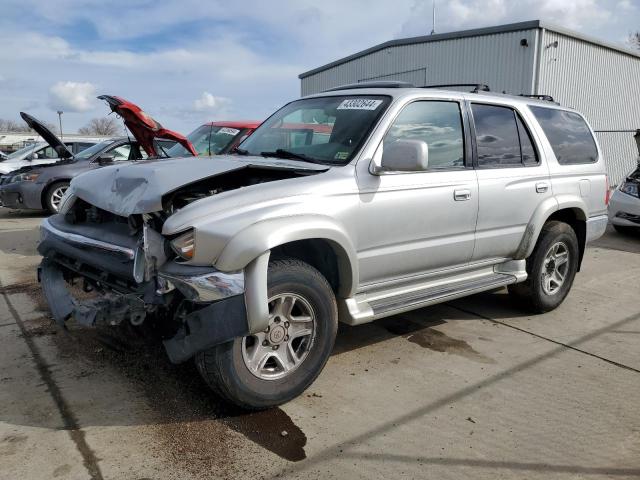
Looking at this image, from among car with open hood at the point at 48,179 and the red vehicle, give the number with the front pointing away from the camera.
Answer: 0

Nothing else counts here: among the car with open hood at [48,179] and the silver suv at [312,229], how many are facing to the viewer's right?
0

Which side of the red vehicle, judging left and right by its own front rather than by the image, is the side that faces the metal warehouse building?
back

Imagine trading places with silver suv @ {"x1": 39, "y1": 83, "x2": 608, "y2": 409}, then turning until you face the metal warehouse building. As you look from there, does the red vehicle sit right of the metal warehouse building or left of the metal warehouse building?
left

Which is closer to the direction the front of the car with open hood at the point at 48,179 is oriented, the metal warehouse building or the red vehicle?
the red vehicle

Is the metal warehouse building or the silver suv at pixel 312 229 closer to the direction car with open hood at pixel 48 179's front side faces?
the silver suv

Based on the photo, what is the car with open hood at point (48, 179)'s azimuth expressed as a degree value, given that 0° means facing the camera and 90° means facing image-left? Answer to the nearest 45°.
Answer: approximately 45°

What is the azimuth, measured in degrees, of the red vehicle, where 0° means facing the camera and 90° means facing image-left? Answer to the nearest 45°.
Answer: approximately 45°

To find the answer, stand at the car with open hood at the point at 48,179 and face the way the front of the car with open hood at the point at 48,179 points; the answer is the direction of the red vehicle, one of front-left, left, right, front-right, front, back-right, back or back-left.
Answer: left
